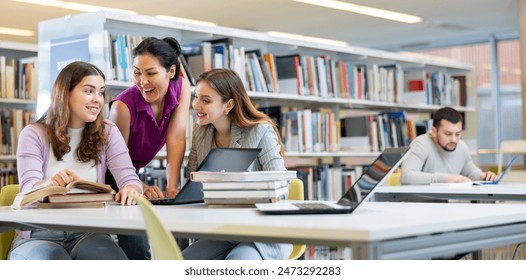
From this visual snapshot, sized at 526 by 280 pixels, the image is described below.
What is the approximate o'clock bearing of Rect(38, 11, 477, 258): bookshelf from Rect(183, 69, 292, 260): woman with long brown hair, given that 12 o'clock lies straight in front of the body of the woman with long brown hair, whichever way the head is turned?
The bookshelf is roughly at 5 o'clock from the woman with long brown hair.

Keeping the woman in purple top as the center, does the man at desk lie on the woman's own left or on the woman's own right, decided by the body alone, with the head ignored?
on the woman's own left

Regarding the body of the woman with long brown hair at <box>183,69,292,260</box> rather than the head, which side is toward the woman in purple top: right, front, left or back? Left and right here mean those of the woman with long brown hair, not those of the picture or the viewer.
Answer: right

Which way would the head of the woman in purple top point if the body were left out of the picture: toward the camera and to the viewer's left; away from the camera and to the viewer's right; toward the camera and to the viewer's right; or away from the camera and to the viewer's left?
toward the camera and to the viewer's left

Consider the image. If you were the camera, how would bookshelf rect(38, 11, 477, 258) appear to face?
facing the viewer and to the right of the viewer

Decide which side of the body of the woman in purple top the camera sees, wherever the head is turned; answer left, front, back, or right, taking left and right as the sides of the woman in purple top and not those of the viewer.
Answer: front

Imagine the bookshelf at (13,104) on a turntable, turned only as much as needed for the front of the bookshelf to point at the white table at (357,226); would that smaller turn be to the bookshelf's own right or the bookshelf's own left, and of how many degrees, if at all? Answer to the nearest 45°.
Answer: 0° — it already faces it

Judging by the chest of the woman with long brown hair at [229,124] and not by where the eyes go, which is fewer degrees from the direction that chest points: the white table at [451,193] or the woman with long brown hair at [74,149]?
the woman with long brown hair

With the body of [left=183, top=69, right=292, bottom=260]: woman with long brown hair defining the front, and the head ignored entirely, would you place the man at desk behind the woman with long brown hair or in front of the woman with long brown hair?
behind

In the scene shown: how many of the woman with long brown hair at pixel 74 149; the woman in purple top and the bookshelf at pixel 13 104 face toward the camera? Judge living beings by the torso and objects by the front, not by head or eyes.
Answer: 3

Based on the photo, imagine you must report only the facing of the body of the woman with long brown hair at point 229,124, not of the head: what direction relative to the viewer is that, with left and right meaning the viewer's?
facing the viewer and to the left of the viewer

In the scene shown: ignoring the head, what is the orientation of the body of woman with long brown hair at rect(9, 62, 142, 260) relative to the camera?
toward the camera
